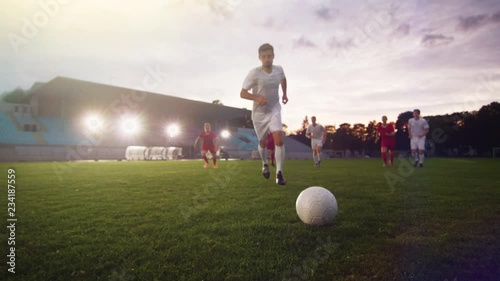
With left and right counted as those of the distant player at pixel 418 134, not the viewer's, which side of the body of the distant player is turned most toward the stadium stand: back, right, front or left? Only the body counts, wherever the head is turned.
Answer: right

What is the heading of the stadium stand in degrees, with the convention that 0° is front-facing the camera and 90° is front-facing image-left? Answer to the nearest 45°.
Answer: approximately 315°

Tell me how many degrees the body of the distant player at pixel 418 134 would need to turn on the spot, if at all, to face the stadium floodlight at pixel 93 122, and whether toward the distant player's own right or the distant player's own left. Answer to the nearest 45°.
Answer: approximately 90° to the distant player's own right

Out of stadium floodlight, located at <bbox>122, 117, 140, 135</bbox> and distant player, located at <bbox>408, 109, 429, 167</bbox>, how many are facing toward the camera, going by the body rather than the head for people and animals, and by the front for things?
2

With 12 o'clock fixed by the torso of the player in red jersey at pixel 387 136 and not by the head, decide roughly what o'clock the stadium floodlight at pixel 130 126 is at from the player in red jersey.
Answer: The stadium floodlight is roughly at 4 o'clock from the player in red jersey.

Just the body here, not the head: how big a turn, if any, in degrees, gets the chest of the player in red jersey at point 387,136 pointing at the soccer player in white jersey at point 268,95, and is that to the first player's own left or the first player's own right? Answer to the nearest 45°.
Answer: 0° — they already face them

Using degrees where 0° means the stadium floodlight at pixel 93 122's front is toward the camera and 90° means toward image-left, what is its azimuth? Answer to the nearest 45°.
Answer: approximately 0°

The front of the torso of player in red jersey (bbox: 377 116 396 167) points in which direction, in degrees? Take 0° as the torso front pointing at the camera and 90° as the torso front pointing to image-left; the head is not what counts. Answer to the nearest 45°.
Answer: approximately 0°

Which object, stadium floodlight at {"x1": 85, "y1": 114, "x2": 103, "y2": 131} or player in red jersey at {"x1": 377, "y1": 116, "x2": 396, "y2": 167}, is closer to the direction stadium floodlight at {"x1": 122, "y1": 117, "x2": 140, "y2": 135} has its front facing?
the player in red jersey
